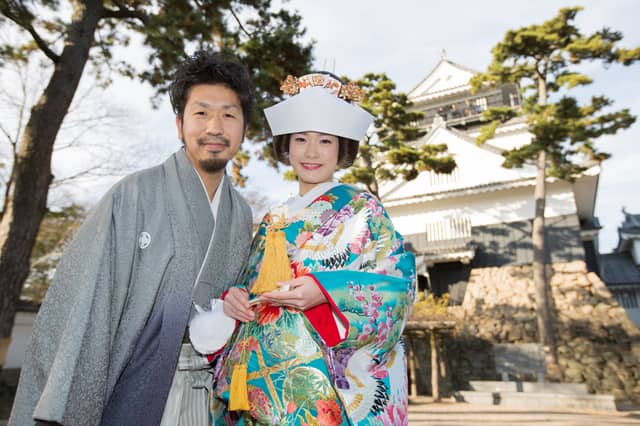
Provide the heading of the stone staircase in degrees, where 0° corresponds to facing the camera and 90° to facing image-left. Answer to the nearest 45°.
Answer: approximately 0°

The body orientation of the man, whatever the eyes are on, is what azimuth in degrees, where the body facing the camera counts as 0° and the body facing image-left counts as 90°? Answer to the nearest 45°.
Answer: approximately 315°

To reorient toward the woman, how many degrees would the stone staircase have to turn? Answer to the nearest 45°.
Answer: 0° — it already faces them

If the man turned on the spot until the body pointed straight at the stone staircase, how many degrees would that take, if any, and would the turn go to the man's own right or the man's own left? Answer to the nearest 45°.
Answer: approximately 90° to the man's own left

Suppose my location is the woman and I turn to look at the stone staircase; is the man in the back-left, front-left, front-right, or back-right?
back-left
